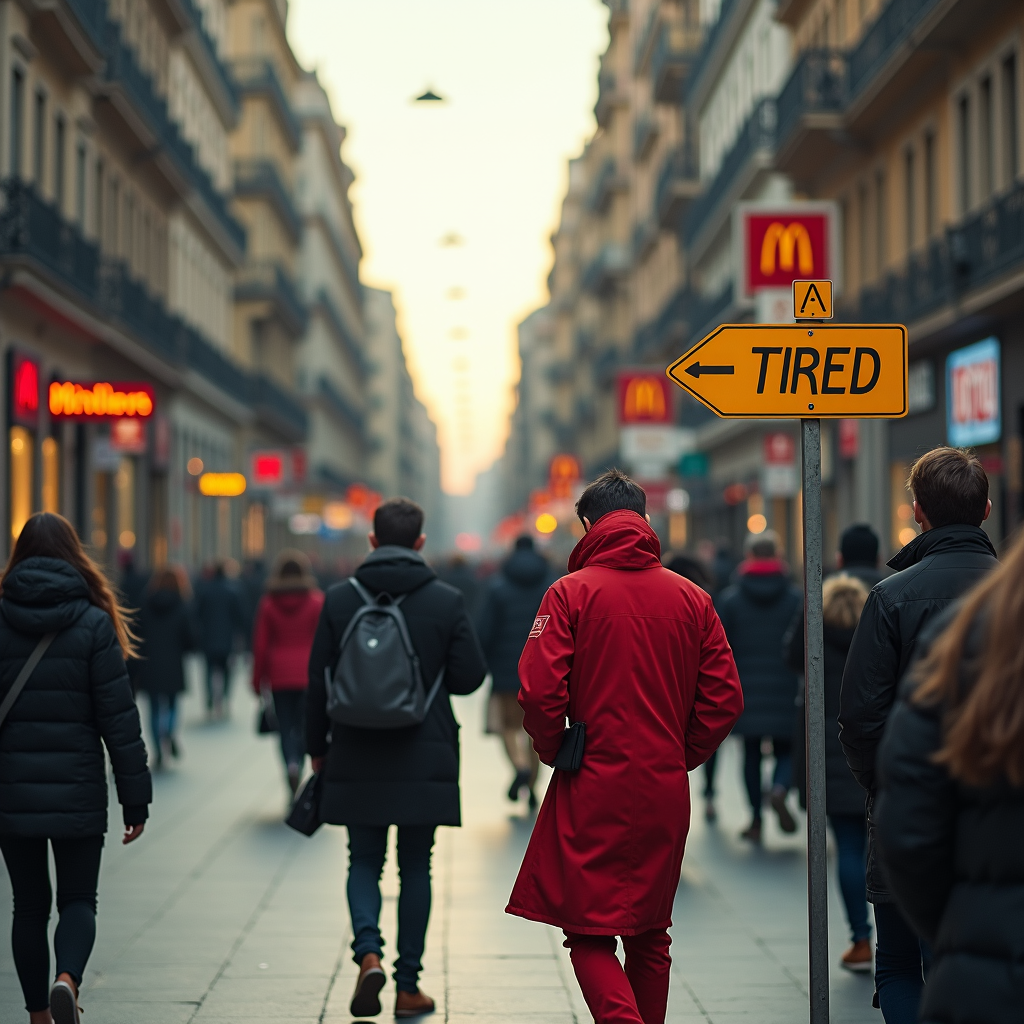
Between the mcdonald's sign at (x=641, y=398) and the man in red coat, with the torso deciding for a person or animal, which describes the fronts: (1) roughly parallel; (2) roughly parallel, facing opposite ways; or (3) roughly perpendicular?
roughly parallel, facing opposite ways

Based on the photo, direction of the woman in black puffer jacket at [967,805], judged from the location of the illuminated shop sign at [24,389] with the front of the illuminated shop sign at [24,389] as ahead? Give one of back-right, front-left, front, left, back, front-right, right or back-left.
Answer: front-right

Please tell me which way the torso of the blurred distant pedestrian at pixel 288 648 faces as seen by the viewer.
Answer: away from the camera

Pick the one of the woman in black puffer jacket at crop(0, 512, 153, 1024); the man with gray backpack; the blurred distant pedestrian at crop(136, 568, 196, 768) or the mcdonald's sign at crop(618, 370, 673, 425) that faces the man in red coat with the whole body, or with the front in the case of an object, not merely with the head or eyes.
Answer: the mcdonald's sign

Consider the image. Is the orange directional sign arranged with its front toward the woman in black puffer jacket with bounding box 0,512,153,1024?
no

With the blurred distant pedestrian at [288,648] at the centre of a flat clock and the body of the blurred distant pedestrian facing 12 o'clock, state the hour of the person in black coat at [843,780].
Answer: The person in black coat is roughly at 5 o'clock from the blurred distant pedestrian.

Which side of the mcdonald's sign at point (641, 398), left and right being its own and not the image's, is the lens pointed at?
front

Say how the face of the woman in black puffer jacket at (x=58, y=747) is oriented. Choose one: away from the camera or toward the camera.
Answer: away from the camera

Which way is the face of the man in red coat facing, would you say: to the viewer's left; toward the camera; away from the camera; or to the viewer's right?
away from the camera

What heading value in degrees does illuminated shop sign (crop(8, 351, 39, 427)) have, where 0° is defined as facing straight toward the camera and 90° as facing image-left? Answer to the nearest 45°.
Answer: approximately 315°

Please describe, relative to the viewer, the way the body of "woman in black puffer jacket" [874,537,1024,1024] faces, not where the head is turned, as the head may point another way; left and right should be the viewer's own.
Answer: facing away from the viewer

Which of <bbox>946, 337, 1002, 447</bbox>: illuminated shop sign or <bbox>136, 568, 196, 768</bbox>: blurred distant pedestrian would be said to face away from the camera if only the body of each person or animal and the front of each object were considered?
the blurred distant pedestrian

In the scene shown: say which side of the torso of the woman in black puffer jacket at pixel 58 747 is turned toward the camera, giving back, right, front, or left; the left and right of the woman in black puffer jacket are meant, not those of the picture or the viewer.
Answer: back

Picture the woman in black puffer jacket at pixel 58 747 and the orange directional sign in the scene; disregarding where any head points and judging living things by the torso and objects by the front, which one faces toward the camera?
the orange directional sign

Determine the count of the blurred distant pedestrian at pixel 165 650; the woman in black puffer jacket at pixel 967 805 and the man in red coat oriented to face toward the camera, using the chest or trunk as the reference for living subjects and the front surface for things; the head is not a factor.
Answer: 0

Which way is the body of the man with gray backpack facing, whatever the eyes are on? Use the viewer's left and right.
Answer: facing away from the viewer
